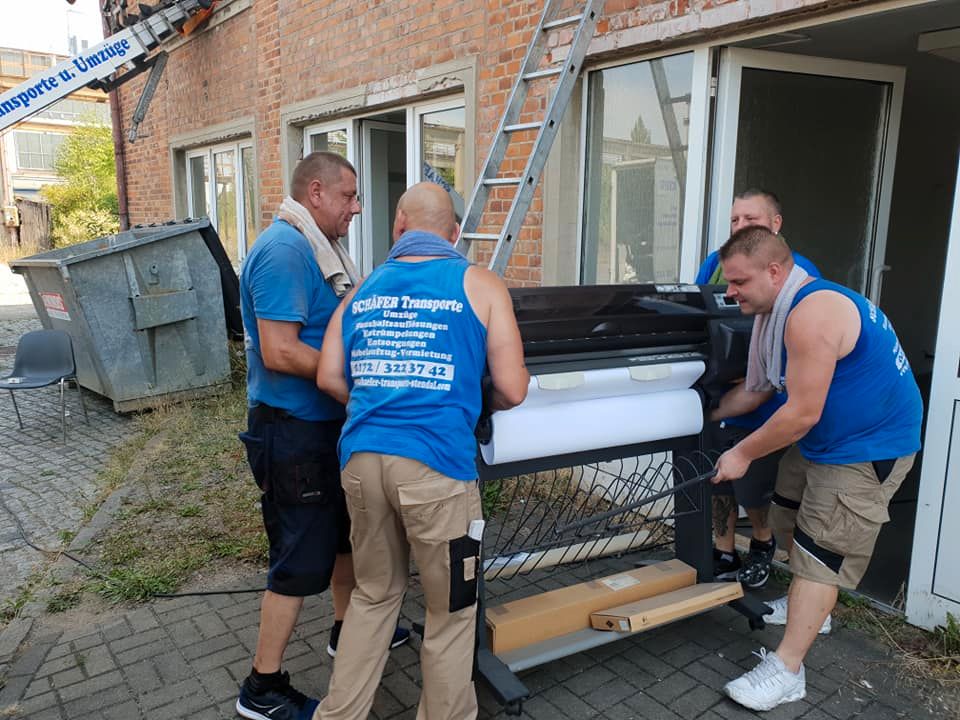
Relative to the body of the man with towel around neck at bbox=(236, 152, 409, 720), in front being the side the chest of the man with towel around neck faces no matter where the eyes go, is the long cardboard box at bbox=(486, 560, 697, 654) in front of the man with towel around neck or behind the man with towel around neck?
in front

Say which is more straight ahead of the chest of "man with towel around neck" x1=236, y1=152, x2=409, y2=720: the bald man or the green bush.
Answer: the bald man

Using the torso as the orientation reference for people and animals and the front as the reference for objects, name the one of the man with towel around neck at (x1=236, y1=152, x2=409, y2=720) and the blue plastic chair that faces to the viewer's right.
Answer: the man with towel around neck

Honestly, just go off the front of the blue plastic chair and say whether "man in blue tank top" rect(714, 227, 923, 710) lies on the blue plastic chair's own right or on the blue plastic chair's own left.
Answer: on the blue plastic chair's own left

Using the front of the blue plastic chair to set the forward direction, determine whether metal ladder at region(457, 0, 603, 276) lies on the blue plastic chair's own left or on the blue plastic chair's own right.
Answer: on the blue plastic chair's own left

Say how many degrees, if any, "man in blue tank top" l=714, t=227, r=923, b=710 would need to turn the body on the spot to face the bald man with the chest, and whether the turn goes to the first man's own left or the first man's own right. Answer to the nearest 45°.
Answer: approximately 45° to the first man's own left

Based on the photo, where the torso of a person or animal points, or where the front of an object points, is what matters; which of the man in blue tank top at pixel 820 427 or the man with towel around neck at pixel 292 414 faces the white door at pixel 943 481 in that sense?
the man with towel around neck

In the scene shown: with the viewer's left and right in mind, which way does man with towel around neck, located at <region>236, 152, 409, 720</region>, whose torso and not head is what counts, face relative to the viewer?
facing to the right of the viewer

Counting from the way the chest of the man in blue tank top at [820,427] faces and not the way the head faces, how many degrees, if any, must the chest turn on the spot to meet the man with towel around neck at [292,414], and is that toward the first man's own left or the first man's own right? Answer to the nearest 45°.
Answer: approximately 45° to the first man's own left

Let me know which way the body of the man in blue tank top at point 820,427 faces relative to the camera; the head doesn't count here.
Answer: to the viewer's left

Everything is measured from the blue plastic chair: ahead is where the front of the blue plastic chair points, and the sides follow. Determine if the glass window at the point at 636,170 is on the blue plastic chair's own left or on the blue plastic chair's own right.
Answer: on the blue plastic chair's own left

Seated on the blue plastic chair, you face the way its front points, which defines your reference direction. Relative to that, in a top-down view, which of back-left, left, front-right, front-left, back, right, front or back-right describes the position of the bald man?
front-left

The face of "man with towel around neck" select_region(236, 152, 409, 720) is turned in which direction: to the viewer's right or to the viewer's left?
to the viewer's right

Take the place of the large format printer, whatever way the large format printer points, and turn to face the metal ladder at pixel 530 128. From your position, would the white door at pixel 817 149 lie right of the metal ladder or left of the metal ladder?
right

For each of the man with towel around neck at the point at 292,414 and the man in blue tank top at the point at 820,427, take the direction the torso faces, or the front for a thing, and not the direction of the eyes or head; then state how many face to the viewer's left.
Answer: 1
